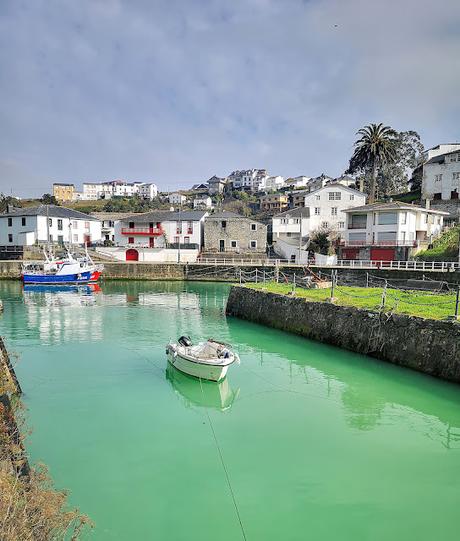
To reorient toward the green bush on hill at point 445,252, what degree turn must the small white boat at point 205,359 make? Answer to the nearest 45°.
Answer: approximately 90° to its left

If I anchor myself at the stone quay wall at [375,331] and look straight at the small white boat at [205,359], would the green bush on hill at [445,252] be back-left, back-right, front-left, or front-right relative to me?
back-right

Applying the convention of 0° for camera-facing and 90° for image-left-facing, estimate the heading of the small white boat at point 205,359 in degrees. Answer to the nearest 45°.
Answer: approximately 315°

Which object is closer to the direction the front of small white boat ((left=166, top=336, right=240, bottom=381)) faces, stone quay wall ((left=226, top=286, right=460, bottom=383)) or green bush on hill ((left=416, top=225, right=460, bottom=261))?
the stone quay wall

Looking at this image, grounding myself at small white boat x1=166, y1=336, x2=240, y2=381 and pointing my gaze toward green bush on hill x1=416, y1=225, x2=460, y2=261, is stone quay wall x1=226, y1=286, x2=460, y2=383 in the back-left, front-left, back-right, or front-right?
front-right
